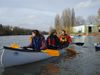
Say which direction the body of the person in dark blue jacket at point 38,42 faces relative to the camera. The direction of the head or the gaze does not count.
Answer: to the viewer's left
